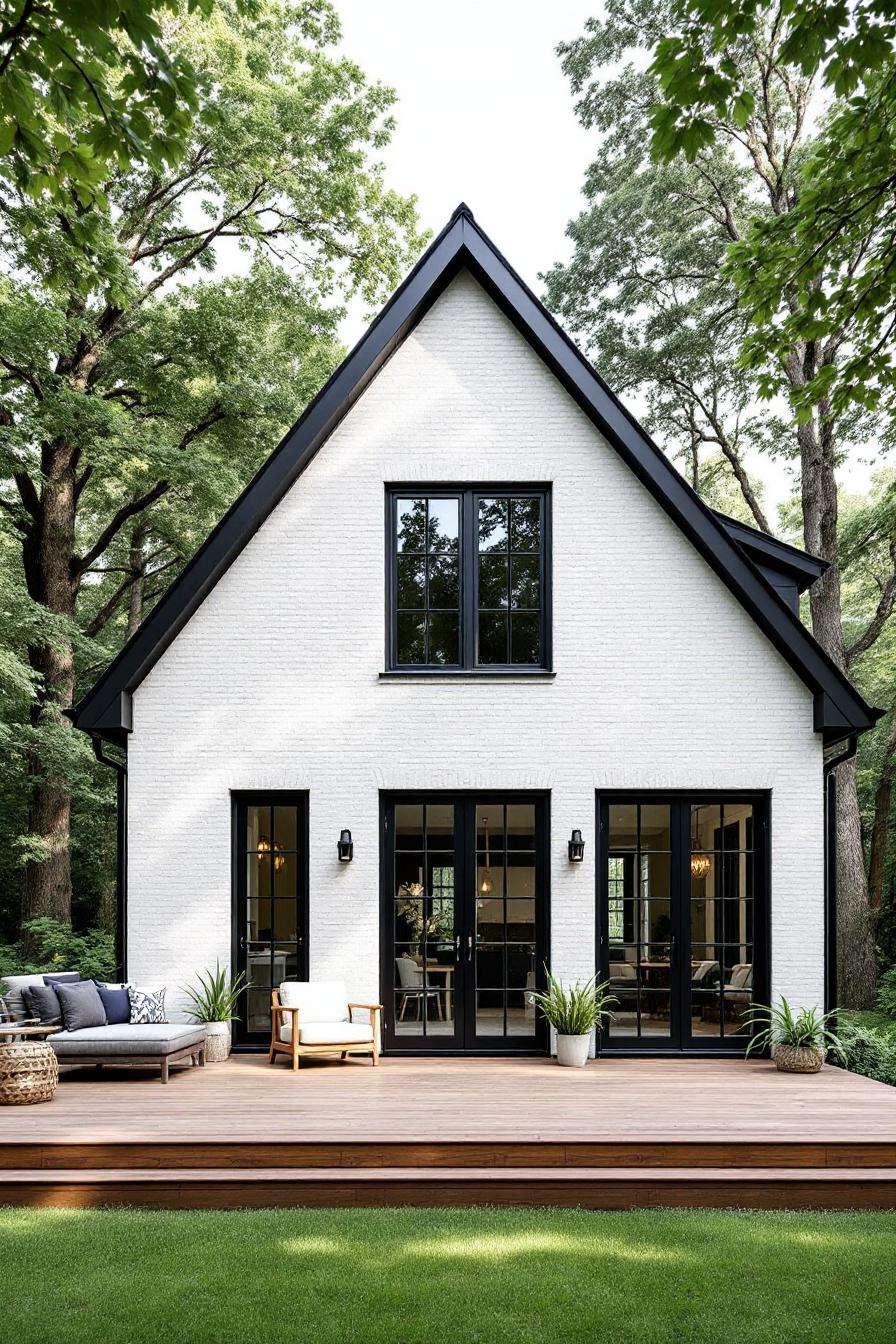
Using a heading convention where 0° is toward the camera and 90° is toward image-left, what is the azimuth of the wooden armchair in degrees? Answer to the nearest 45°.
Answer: approximately 315°

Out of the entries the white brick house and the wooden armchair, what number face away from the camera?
0

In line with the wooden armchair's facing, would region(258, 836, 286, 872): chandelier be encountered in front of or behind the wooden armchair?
behind

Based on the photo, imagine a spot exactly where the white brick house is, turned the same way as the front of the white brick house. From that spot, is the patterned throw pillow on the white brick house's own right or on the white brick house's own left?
on the white brick house's own right

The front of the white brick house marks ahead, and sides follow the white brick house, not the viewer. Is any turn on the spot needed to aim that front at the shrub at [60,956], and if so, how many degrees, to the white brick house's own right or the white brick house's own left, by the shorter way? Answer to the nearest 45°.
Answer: approximately 135° to the white brick house's own right

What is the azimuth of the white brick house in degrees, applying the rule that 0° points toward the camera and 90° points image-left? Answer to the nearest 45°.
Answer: approximately 0°

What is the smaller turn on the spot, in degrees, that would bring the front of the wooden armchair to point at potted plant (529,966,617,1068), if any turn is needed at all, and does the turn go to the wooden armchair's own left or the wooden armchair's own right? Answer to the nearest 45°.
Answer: approximately 45° to the wooden armchair's own left

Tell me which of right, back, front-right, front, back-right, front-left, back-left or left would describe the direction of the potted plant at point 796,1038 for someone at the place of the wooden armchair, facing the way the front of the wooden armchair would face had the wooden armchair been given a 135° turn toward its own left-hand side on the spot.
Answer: right
